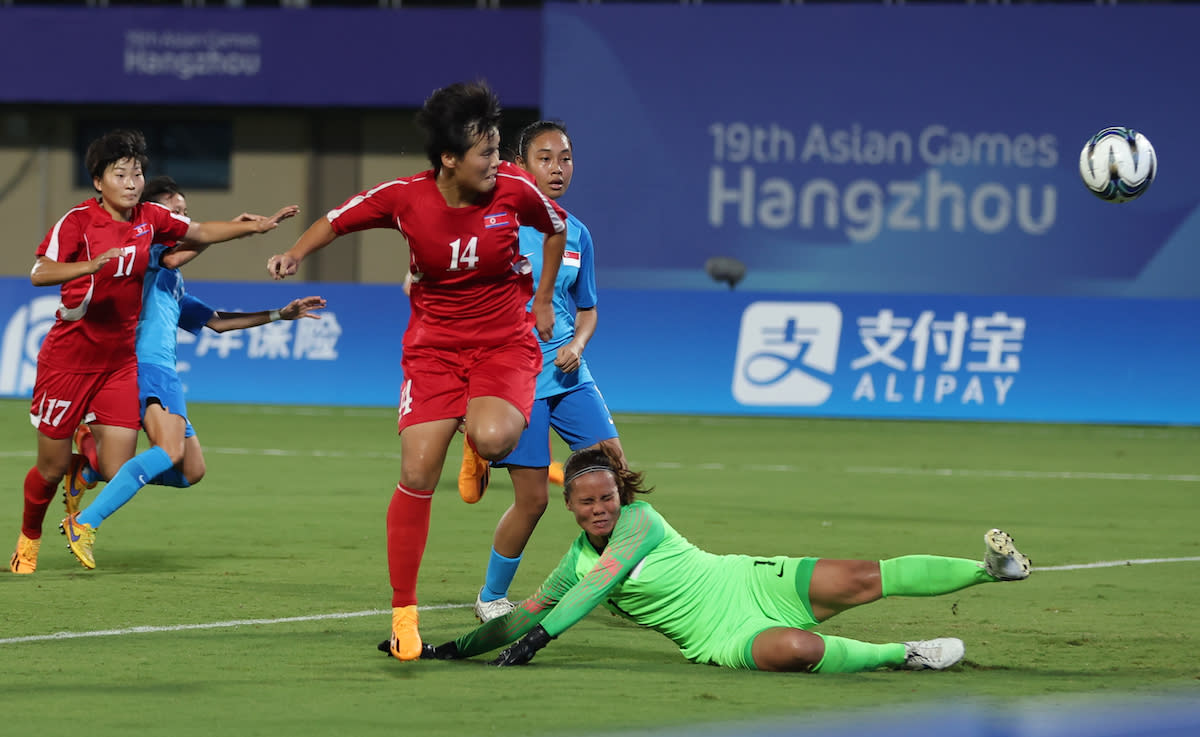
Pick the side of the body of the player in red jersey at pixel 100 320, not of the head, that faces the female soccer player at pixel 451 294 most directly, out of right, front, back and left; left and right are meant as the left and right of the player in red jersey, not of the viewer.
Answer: front

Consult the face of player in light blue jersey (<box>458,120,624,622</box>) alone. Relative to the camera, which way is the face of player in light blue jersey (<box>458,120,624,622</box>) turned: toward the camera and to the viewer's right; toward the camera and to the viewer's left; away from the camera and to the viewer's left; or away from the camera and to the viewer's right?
toward the camera and to the viewer's right

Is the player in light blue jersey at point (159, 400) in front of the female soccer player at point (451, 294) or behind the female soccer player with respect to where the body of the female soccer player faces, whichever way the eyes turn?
behind

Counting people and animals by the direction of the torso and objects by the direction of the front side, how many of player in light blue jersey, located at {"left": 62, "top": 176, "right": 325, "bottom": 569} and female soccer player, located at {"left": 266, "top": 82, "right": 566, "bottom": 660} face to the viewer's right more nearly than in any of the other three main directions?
1

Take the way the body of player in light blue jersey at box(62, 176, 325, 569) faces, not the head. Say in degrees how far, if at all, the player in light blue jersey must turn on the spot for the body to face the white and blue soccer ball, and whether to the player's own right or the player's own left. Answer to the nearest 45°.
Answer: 0° — they already face it

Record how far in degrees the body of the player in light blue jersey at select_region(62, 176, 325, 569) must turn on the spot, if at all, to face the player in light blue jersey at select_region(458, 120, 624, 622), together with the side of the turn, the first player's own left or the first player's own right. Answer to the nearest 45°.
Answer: approximately 45° to the first player's own right

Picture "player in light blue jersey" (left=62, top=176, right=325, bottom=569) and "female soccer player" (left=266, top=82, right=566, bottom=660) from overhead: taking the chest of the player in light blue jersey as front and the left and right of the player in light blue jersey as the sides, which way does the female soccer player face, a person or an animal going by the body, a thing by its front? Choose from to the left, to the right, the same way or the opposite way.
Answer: to the right

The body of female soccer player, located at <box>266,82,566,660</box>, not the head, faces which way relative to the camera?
toward the camera

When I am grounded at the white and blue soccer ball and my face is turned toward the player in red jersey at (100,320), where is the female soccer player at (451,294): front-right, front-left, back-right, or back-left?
front-left

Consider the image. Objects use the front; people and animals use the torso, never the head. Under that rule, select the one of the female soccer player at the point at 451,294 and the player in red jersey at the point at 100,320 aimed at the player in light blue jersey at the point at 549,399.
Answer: the player in red jersey

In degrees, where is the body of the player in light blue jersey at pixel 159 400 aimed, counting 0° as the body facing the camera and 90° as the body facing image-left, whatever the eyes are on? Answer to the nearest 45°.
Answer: approximately 270°

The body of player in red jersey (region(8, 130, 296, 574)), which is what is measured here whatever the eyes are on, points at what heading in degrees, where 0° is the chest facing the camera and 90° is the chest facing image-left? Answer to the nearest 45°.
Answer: approximately 315°
